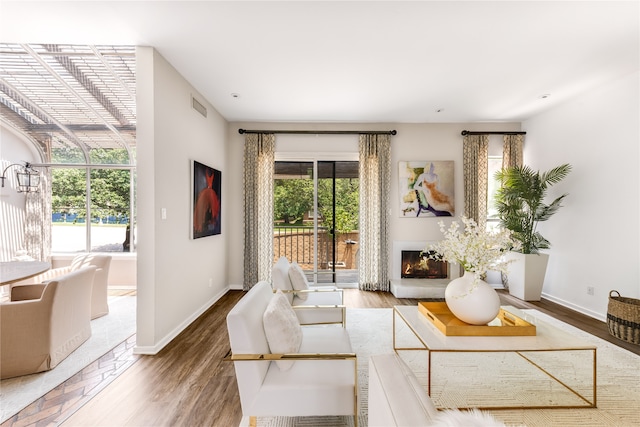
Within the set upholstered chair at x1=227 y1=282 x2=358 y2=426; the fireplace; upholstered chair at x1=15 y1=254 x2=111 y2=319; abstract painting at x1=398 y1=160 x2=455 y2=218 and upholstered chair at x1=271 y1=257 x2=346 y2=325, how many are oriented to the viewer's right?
2

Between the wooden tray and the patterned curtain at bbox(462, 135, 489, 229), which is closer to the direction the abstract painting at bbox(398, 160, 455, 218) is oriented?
the wooden tray

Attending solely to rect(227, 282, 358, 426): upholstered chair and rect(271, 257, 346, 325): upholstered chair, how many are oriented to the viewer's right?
2

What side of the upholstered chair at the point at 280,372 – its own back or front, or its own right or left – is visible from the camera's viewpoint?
right

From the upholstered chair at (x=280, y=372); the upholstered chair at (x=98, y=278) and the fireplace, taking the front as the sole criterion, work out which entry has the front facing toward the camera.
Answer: the fireplace

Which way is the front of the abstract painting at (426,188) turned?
toward the camera

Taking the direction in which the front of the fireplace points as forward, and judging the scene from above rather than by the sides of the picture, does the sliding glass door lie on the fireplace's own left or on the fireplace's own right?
on the fireplace's own right

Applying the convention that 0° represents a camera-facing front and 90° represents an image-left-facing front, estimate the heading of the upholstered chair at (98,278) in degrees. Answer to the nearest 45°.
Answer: approximately 135°

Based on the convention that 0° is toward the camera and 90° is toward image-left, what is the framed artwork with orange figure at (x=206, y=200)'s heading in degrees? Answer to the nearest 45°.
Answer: approximately 315°

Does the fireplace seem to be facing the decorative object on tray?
yes

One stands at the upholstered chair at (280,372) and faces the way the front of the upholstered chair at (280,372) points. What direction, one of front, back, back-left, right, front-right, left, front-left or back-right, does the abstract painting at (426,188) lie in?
front-left

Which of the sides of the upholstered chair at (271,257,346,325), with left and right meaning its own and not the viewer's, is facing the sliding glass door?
left

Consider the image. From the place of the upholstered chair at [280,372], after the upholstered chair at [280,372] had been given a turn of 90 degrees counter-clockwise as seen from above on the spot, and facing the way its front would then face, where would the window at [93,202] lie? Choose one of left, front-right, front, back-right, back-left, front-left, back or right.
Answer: front-left

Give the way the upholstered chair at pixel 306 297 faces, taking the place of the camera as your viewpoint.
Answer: facing to the right of the viewer

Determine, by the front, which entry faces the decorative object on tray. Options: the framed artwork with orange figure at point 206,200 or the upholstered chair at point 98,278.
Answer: the framed artwork with orange figure

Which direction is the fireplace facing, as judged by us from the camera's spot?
facing the viewer

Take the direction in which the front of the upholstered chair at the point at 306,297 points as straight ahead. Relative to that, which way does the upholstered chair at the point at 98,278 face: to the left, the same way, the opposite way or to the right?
the opposite way

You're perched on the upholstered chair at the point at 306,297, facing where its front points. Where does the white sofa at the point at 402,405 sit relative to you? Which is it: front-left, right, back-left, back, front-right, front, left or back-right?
right
